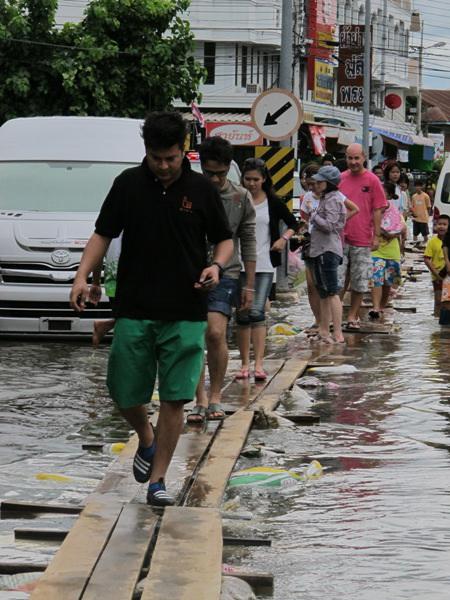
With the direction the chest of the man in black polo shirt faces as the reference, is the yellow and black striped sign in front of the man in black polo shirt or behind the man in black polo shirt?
behind

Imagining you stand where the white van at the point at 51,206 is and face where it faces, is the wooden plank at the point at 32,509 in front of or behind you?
in front

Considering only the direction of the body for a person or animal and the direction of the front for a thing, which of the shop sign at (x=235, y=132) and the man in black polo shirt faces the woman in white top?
the shop sign

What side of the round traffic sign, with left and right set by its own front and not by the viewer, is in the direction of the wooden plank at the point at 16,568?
front

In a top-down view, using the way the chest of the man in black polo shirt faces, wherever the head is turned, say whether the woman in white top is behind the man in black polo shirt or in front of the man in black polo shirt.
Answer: behind
